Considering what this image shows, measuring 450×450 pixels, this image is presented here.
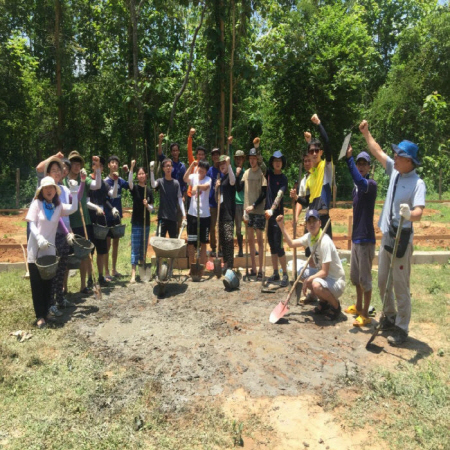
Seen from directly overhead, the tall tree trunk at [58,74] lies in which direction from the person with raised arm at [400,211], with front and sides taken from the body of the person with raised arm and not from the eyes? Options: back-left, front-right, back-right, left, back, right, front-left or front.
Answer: right

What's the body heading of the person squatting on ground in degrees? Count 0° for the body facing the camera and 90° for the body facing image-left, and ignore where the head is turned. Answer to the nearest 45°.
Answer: approximately 45°

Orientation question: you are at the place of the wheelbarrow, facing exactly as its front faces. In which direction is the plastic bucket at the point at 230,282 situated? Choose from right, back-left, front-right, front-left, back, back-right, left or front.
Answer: left

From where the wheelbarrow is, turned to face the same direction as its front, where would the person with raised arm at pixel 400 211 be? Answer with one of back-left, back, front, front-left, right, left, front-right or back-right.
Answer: front-left

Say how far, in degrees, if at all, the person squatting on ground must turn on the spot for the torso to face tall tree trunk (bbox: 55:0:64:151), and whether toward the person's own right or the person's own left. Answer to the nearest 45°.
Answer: approximately 90° to the person's own right

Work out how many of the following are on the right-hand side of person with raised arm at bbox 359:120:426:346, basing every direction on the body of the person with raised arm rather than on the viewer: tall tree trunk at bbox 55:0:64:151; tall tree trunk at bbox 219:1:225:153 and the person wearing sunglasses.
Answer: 3

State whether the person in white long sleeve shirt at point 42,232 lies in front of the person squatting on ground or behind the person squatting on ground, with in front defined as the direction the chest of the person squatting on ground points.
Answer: in front

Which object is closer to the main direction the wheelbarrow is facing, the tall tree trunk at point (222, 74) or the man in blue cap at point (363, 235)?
the man in blue cap

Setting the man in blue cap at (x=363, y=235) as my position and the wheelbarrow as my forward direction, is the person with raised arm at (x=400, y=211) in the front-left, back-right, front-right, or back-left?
back-left

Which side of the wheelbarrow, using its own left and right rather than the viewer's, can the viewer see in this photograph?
front
